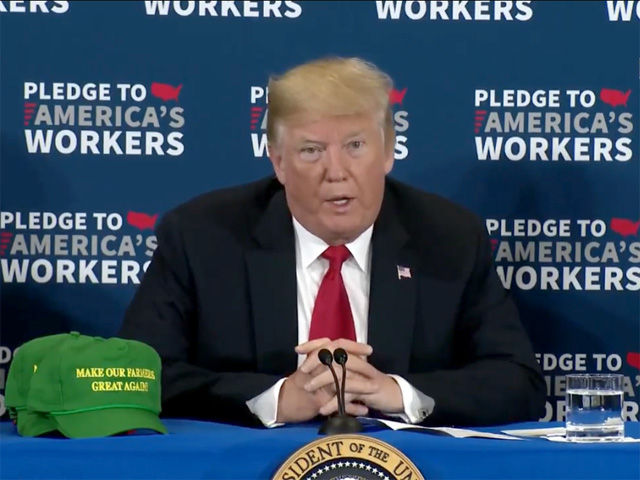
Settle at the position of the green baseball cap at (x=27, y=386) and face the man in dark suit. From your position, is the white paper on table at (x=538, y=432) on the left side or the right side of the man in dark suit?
right

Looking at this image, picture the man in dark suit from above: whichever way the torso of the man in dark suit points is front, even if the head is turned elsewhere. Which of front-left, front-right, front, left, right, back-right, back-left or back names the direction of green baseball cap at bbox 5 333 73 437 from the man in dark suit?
front-right

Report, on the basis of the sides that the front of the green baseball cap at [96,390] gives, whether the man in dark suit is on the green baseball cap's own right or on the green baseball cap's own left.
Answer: on the green baseball cap's own left
